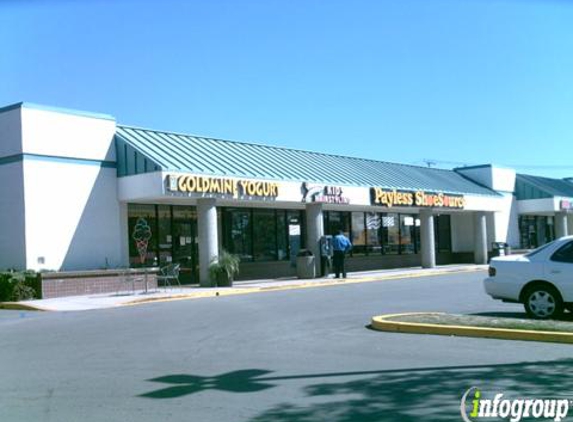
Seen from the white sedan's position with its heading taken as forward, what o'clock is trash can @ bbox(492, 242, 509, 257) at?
The trash can is roughly at 9 o'clock from the white sedan.

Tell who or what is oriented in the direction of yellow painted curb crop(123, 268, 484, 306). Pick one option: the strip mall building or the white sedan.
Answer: the strip mall building

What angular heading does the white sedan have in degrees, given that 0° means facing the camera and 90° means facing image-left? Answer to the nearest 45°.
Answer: approximately 270°

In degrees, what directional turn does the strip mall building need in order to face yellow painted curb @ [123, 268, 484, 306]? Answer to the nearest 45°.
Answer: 0° — it already faces it
